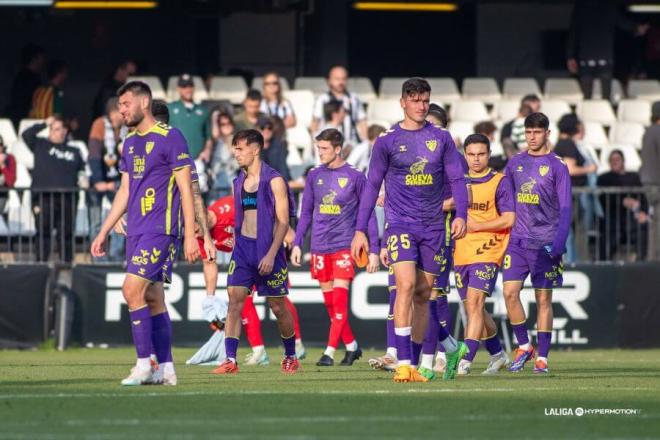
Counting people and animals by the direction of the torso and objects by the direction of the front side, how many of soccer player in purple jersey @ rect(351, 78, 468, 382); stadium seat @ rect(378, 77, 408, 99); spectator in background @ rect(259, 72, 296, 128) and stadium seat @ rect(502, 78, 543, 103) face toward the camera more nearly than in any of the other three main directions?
4

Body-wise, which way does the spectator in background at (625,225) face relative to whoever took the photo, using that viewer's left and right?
facing the viewer

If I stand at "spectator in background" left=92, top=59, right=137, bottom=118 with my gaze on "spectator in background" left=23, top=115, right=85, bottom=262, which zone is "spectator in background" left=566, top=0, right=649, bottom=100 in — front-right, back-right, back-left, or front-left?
back-left

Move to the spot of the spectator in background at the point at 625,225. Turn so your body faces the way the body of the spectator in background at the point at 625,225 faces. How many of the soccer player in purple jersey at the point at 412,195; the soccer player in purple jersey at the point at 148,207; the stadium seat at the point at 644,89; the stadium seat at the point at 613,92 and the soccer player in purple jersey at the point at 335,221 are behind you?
2

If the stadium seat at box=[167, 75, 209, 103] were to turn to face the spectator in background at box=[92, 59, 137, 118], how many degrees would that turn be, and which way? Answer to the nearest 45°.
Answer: approximately 45° to its right

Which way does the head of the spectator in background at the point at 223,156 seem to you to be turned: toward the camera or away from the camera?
toward the camera

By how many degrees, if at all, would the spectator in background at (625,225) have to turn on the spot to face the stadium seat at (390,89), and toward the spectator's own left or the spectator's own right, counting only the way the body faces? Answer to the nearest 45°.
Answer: approximately 135° to the spectator's own right

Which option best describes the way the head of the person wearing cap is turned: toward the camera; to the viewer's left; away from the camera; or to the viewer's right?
toward the camera

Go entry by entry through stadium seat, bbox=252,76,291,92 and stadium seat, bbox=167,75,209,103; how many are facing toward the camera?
2

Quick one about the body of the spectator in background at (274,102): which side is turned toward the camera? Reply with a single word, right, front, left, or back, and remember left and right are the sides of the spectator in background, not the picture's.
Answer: front

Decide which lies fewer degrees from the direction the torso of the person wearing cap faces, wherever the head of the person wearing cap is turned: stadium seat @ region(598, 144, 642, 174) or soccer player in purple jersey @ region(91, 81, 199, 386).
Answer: the soccer player in purple jersey

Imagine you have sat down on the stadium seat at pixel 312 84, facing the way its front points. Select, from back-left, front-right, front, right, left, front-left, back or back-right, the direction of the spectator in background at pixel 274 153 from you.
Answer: front

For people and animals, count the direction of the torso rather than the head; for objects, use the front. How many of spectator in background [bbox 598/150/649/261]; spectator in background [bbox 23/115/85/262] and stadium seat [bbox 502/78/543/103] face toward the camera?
3

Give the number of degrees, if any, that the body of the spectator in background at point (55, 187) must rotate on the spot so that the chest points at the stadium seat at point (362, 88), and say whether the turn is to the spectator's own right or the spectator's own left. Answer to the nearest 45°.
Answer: approximately 135° to the spectator's own left

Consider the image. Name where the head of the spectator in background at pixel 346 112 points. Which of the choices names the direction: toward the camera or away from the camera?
toward the camera

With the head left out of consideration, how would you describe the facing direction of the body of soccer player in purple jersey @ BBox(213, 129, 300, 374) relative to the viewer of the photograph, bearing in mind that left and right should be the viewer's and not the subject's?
facing the viewer and to the left of the viewer

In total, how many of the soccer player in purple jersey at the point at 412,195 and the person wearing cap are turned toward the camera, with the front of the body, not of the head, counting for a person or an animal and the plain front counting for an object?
2
